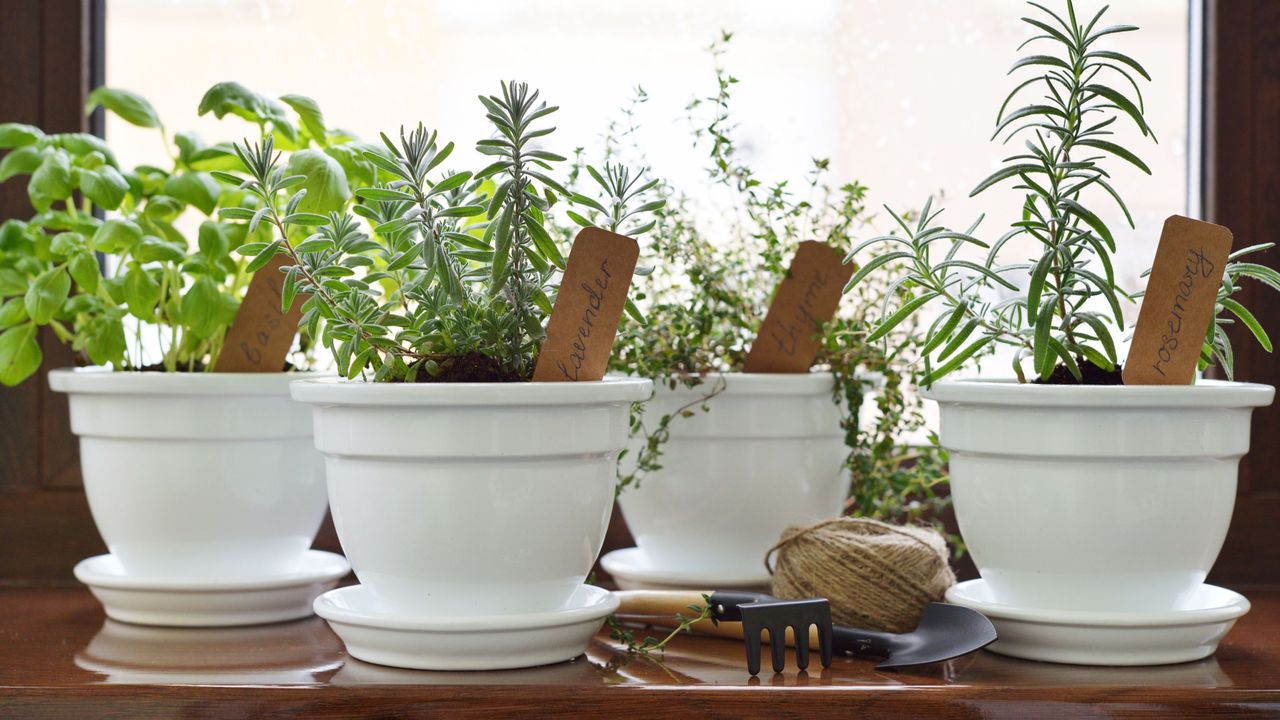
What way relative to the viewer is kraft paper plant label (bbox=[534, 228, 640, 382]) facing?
toward the camera

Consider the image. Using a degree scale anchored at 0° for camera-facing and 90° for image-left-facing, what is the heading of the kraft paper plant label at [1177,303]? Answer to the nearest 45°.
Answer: approximately 0°

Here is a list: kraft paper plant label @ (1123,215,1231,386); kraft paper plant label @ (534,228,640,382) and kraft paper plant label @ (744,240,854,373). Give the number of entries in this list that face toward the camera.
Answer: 3

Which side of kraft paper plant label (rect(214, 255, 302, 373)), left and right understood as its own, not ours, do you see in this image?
front

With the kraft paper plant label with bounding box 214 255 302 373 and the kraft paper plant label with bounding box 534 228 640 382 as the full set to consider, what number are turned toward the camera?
2

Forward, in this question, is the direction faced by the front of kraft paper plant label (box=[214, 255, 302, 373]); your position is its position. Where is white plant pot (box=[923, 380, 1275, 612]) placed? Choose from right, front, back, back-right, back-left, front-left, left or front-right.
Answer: front-left
